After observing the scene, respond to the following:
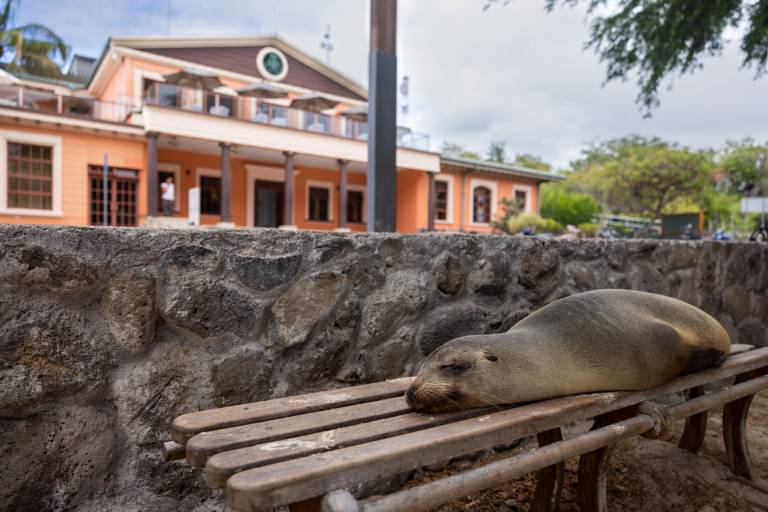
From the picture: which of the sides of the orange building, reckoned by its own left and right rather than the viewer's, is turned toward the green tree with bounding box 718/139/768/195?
left

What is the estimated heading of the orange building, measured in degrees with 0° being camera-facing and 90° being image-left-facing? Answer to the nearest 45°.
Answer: approximately 315°

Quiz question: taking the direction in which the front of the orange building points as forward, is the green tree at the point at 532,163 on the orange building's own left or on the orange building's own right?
on the orange building's own left

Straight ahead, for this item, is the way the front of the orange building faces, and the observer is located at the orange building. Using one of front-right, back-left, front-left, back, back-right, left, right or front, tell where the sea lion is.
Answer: front-right

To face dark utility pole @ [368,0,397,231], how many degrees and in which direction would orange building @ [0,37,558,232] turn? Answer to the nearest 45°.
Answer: approximately 45° to its right

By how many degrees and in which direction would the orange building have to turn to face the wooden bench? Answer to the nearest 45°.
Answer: approximately 45° to its right

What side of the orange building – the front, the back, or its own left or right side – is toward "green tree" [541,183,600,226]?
left
